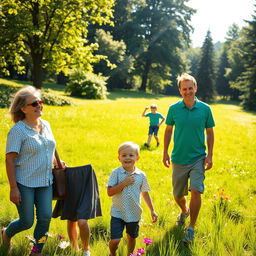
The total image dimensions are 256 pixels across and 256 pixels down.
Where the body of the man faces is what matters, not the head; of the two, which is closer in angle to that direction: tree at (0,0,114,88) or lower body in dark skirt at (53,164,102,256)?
the lower body in dark skirt

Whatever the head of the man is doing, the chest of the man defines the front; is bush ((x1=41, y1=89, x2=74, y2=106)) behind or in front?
behind

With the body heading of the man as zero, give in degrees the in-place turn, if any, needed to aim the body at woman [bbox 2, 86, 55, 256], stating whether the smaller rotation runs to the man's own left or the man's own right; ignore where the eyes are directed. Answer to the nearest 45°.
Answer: approximately 45° to the man's own right

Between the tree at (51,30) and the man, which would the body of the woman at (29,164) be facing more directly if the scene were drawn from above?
the man

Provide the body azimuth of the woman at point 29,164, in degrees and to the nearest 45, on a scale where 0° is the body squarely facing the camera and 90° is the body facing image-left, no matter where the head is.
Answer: approximately 315°

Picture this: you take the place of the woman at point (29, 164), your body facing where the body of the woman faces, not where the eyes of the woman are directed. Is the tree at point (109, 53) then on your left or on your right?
on your left
